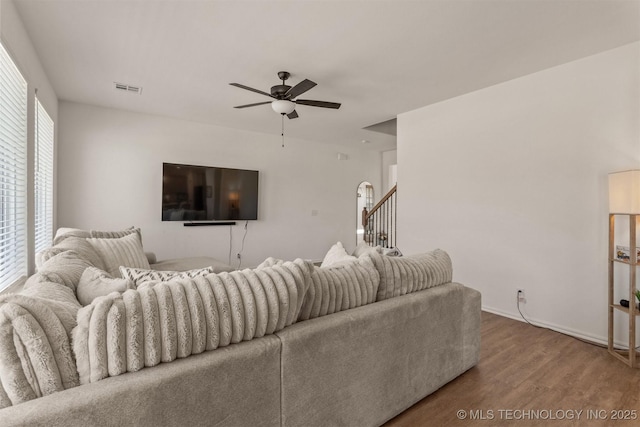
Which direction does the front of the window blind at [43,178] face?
to the viewer's right

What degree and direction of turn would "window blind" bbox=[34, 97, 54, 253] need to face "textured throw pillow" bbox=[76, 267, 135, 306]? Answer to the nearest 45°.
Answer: approximately 90° to its right

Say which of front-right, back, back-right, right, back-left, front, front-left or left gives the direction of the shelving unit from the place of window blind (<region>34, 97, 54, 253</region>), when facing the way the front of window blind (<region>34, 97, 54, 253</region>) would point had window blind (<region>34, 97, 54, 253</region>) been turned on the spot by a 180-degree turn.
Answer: back-left

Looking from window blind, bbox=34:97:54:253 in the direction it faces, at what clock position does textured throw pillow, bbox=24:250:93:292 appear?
The textured throw pillow is roughly at 3 o'clock from the window blind.

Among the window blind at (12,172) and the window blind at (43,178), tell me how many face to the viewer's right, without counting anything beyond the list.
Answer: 2

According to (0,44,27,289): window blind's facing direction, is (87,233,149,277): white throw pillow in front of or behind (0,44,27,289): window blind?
in front

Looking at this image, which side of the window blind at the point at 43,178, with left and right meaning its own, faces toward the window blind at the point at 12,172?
right

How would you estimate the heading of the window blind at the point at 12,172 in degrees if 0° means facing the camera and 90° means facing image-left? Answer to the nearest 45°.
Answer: approximately 270°
